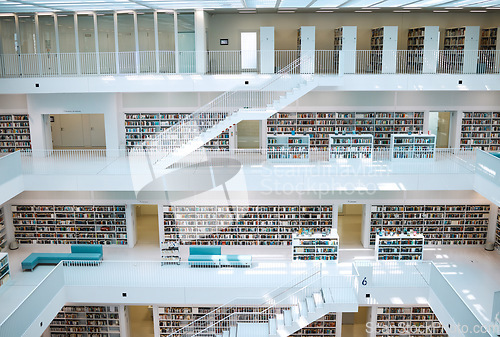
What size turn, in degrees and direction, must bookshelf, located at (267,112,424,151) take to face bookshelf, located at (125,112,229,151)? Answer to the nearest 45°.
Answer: approximately 90° to its right

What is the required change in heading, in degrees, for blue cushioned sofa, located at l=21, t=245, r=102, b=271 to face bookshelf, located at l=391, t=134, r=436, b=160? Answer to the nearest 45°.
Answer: approximately 90° to its left

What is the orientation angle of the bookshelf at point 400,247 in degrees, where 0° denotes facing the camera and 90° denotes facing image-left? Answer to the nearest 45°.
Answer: approximately 0°

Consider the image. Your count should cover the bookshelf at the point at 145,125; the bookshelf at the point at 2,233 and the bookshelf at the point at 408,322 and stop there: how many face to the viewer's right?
1

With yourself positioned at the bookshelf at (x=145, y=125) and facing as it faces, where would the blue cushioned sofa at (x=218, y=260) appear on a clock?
The blue cushioned sofa is roughly at 11 o'clock from the bookshelf.

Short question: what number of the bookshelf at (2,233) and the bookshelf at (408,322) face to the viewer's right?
1

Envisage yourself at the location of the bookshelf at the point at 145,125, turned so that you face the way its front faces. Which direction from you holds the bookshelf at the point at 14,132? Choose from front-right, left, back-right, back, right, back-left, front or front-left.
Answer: right

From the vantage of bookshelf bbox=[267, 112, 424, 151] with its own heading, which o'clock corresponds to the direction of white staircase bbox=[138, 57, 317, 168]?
The white staircase is roughly at 2 o'clock from the bookshelf.

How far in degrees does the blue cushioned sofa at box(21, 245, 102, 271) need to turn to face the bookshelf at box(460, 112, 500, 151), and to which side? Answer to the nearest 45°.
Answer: approximately 90° to its left

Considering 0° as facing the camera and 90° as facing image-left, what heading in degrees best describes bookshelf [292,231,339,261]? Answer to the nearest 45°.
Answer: approximately 0°

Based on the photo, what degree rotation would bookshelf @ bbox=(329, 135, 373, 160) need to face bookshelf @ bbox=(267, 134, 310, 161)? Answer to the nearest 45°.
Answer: approximately 90° to its right
